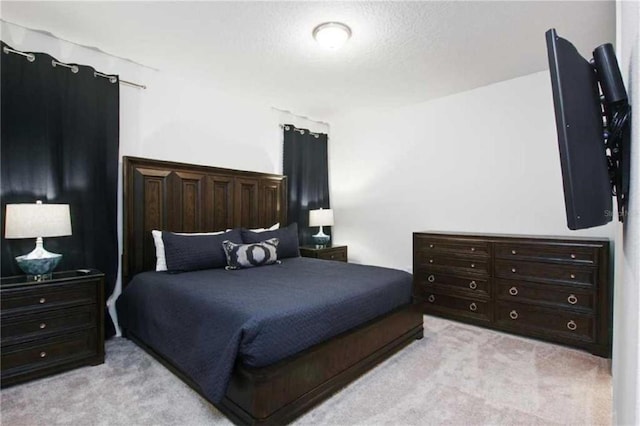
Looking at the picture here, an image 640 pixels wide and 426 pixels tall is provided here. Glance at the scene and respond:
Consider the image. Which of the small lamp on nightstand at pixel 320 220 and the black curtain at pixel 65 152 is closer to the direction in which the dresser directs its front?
the black curtain

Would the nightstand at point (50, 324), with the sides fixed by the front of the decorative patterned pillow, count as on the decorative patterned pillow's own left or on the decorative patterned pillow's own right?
on the decorative patterned pillow's own right

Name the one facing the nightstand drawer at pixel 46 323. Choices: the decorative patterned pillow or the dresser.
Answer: the dresser

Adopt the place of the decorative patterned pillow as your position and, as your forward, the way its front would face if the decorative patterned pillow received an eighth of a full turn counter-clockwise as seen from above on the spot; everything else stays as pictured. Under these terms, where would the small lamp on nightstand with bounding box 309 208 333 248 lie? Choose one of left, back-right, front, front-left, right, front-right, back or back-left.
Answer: front-left

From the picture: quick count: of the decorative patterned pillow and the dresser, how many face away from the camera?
0

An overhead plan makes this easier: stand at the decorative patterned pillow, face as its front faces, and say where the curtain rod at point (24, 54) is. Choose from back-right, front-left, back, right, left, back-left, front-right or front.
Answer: back-right

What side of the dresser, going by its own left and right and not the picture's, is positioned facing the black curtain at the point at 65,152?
front

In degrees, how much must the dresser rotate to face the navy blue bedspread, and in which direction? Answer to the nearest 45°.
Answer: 0° — it already faces it

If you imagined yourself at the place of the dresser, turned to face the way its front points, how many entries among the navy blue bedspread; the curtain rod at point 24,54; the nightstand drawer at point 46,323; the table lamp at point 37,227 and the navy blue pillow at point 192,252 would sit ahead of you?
5

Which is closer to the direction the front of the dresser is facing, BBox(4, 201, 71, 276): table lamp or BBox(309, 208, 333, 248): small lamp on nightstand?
the table lamp

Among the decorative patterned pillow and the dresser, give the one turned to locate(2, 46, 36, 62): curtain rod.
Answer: the dresser

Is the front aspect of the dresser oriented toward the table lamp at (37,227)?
yes

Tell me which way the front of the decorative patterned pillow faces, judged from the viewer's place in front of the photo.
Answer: facing the viewer and to the right of the viewer

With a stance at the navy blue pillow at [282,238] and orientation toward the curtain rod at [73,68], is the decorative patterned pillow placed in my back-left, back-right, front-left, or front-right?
front-left

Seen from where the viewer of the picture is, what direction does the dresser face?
facing the viewer and to the left of the viewer

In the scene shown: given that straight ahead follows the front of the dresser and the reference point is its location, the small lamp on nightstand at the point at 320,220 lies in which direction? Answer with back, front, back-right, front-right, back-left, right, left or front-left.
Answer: front-right

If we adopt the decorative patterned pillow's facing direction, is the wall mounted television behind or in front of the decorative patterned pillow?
in front

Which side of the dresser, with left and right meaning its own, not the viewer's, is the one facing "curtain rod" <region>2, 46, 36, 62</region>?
front

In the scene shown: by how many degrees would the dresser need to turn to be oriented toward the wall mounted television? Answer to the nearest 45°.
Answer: approximately 45° to its left
